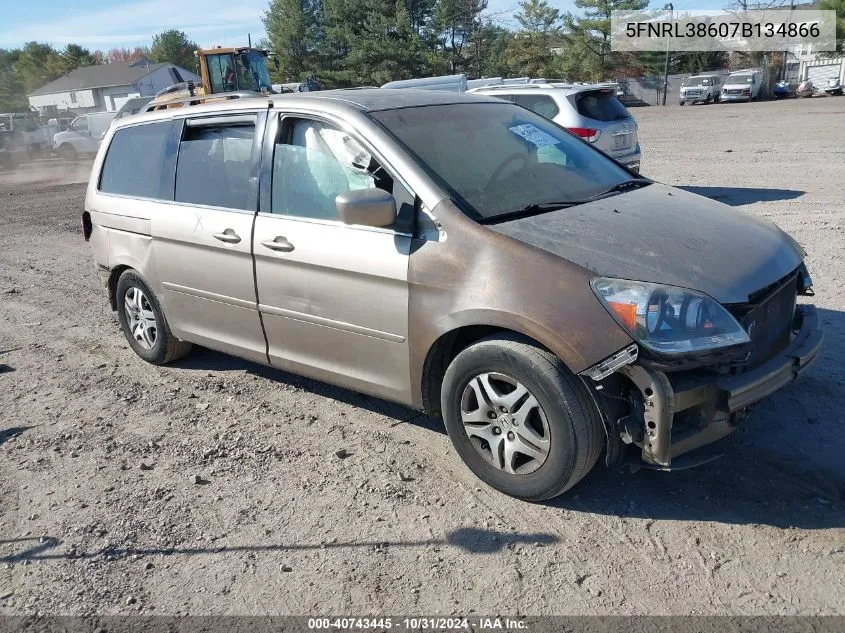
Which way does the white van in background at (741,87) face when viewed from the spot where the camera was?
facing the viewer and to the left of the viewer

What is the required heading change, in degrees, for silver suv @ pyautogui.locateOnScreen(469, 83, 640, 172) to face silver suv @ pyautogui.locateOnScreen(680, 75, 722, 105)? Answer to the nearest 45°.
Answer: approximately 45° to its right

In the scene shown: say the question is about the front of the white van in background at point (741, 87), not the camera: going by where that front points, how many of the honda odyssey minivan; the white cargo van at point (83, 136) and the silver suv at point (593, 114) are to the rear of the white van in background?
0

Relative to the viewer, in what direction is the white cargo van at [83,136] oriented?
to the viewer's left

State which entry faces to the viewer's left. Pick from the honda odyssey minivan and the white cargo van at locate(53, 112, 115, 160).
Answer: the white cargo van

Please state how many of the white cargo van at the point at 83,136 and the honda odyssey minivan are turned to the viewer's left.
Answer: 1

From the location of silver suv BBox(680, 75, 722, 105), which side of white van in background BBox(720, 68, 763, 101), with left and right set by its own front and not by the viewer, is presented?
right

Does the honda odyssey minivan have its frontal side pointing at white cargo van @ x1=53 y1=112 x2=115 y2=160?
no

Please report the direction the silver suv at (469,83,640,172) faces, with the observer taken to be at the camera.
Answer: facing away from the viewer and to the left of the viewer

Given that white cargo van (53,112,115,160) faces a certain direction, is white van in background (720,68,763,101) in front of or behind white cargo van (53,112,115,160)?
behind

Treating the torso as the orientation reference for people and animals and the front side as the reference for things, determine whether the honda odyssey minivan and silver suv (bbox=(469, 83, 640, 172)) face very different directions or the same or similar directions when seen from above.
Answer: very different directions

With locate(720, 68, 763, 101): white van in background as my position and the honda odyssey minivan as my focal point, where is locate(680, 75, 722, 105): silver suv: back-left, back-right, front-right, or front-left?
front-right

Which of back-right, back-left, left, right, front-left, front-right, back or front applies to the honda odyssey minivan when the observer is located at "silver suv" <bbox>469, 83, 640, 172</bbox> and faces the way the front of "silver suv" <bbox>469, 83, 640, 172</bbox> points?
back-left

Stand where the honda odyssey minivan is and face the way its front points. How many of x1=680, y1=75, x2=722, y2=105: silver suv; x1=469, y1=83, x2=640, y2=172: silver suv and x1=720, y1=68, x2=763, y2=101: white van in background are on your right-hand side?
0

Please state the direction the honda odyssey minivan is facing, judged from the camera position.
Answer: facing the viewer and to the right of the viewer

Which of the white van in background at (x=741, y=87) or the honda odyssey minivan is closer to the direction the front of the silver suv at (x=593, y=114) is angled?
the white van in background

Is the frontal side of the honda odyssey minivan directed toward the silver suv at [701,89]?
no
